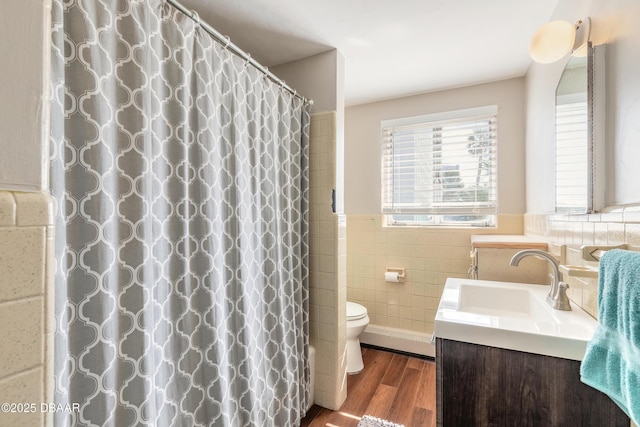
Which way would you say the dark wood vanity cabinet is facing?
to the viewer's left

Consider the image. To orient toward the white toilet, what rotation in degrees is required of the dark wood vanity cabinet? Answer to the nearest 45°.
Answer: approximately 45° to its right

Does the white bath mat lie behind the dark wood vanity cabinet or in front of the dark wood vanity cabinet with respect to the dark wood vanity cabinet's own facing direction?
in front

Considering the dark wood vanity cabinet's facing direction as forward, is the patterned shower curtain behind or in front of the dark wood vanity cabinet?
in front
